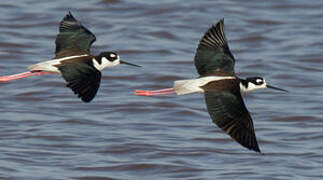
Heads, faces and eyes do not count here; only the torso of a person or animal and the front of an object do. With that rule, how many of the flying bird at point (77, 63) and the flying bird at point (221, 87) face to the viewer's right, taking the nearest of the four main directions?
2

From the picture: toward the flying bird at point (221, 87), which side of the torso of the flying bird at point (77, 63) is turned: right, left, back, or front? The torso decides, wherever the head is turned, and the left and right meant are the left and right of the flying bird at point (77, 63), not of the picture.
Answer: front

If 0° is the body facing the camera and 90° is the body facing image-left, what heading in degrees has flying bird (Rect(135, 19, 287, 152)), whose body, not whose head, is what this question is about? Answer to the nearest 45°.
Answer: approximately 270°

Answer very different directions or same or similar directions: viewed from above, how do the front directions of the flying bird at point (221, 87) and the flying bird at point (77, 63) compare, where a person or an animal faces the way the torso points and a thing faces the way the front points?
same or similar directions

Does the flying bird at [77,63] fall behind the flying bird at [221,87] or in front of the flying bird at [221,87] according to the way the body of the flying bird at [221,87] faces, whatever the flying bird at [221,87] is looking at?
behind

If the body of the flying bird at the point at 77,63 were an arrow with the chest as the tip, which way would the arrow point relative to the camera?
to the viewer's right
